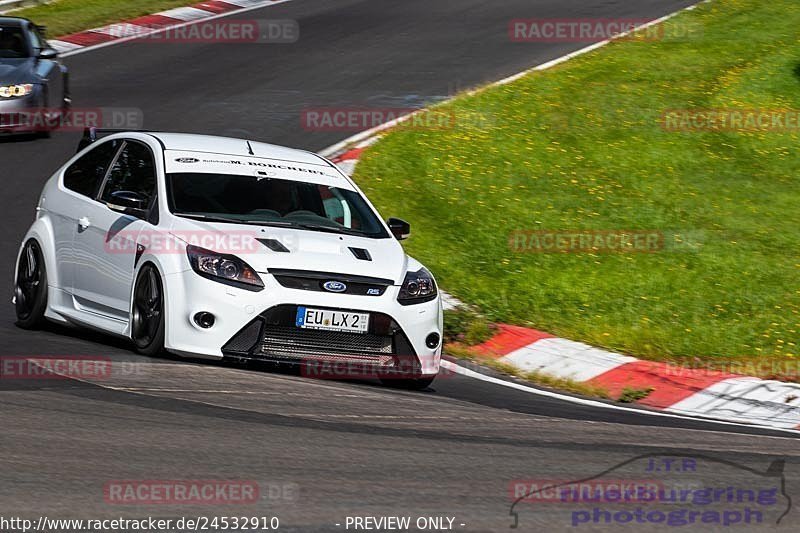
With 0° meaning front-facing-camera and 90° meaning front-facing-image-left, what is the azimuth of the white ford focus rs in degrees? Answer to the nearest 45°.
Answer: approximately 315°

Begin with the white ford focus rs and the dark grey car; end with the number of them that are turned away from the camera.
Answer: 0

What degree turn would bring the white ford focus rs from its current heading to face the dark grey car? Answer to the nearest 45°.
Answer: approximately 135° to its left

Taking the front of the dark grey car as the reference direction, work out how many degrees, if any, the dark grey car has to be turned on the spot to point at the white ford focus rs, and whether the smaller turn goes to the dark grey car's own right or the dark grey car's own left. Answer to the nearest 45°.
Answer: approximately 45° to the dark grey car's own left

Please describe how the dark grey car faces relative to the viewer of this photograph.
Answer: facing the viewer and to the left of the viewer
